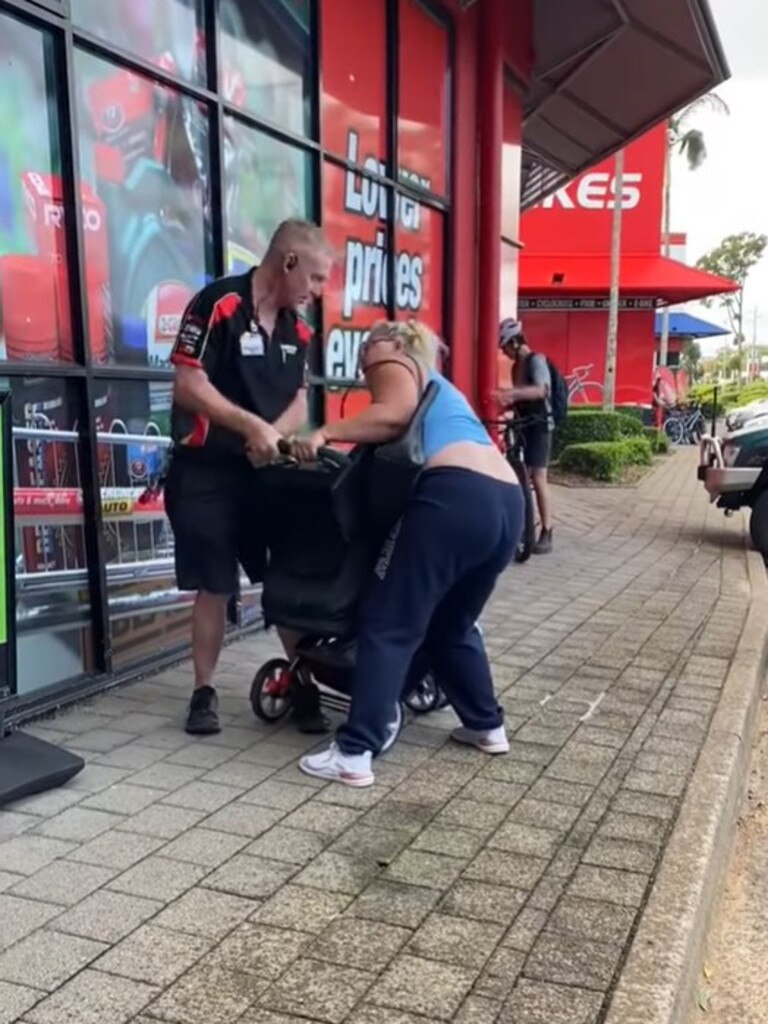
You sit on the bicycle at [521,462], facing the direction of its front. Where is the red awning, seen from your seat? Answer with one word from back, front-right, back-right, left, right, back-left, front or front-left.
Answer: back

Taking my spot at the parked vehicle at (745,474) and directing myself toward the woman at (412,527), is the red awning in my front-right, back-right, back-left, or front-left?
back-right

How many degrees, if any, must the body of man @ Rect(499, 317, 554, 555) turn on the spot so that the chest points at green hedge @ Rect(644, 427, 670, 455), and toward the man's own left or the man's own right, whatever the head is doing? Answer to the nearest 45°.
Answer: approximately 135° to the man's own right

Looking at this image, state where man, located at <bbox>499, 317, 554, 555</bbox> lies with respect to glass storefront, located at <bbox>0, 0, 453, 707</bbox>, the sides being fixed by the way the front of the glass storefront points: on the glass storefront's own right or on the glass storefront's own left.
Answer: on the glass storefront's own left

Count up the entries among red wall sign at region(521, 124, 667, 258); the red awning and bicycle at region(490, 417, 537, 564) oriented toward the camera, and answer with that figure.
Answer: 3

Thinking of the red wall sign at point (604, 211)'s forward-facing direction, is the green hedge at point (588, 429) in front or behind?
in front

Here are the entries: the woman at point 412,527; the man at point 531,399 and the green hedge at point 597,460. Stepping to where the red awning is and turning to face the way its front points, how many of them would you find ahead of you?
3

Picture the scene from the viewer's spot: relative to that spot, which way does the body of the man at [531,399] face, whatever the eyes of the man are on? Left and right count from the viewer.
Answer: facing the viewer and to the left of the viewer

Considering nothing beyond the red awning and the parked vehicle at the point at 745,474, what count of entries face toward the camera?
1

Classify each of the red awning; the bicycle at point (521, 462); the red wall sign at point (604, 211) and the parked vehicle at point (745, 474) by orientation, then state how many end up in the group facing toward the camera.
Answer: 3

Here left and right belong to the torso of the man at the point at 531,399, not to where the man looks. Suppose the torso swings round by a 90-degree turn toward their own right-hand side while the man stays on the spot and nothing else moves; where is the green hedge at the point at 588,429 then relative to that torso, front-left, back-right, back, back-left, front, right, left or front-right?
front-right

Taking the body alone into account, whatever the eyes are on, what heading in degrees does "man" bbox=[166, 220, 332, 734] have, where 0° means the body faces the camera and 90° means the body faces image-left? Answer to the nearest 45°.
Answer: approximately 315°

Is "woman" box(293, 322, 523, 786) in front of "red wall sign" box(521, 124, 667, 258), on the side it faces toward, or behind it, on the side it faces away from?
in front
